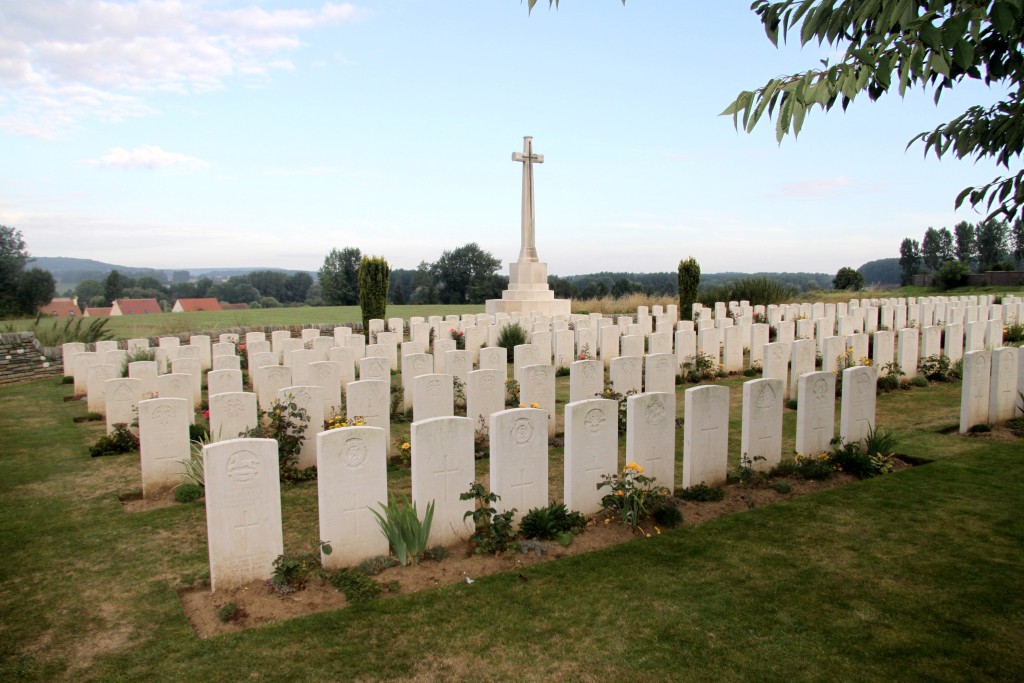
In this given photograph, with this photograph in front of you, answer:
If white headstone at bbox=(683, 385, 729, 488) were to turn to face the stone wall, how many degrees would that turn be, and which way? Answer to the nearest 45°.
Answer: approximately 135° to its right

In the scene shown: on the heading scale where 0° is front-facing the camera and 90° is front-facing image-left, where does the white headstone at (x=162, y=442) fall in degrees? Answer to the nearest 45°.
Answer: approximately 0°

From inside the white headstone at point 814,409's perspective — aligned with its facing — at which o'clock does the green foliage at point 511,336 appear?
The green foliage is roughly at 6 o'clock from the white headstone.

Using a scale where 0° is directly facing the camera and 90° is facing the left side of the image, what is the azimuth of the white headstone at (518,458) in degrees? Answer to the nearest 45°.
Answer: approximately 315°

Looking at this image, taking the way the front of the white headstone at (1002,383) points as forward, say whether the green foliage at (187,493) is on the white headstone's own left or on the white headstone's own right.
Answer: on the white headstone's own right

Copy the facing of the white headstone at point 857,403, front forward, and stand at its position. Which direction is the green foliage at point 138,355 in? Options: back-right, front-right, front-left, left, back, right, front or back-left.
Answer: back-right

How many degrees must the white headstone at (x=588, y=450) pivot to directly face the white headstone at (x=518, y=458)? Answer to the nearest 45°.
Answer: approximately 90° to its right

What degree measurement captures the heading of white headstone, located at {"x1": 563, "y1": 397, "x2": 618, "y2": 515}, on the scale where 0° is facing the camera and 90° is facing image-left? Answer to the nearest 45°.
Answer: approximately 315°

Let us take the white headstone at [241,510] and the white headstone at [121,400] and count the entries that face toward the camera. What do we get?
2

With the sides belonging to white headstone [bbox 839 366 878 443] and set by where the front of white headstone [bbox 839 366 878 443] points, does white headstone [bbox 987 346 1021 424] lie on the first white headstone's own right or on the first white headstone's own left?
on the first white headstone's own left

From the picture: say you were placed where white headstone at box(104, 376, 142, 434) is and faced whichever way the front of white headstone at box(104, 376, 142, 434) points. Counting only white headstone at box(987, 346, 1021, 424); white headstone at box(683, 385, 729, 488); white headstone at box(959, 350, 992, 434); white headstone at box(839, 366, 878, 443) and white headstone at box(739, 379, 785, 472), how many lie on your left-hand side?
5
